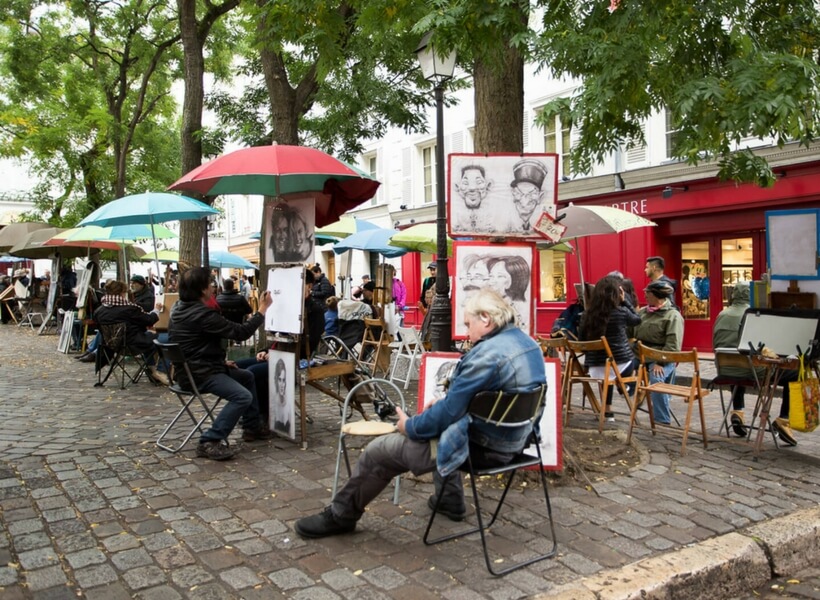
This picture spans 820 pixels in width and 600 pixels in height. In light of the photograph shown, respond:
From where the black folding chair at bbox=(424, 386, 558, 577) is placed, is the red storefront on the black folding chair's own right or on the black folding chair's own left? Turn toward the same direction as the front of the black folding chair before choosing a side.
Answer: on the black folding chair's own right

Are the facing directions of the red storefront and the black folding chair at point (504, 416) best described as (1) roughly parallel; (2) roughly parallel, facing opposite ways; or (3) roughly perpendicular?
roughly perpendicular

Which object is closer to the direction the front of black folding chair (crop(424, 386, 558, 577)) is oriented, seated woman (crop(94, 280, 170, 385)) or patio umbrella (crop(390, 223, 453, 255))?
the seated woman

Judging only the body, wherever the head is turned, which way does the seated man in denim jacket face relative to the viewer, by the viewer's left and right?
facing to the left of the viewer

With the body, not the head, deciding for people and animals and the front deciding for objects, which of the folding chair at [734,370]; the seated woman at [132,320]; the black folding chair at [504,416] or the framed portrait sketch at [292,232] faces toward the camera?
the framed portrait sketch

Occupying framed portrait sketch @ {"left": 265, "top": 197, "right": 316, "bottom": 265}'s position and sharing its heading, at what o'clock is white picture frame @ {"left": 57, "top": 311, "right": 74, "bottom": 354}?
The white picture frame is roughly at 5 o'clock from the framed portrait sketch.

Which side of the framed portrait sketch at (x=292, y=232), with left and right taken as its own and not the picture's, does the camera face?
front

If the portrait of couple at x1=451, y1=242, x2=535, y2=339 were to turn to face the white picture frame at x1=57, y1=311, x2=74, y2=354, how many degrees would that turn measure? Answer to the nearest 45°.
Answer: approximately 135° to its right

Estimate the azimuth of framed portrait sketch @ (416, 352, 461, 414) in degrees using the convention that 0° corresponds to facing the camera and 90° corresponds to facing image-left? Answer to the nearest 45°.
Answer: approximately 0°

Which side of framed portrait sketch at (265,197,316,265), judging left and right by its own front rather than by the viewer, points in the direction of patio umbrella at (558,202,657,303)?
left

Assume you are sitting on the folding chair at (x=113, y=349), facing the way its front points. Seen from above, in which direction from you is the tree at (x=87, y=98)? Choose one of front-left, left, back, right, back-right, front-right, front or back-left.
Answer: front-left

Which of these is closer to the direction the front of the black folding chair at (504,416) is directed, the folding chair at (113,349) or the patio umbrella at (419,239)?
the folding chair

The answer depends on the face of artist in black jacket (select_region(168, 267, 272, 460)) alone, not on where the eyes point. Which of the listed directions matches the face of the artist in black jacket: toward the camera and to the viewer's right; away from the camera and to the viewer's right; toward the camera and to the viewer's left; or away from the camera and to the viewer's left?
away from the camera and to the viewer's right

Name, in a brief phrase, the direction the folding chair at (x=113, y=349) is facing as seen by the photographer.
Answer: facing away from the viewer and to the right of the viewer
